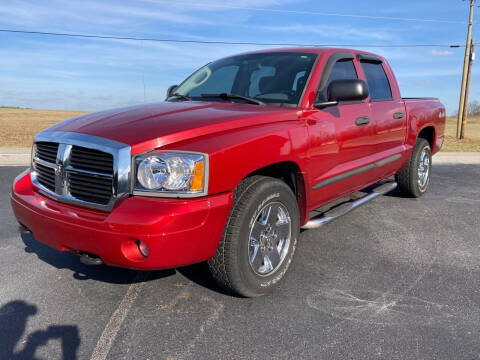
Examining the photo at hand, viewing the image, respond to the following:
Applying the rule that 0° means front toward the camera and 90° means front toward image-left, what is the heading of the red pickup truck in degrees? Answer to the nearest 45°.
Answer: approximately 45°

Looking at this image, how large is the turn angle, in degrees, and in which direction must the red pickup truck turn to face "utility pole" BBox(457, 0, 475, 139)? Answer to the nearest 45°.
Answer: approximately 180°
